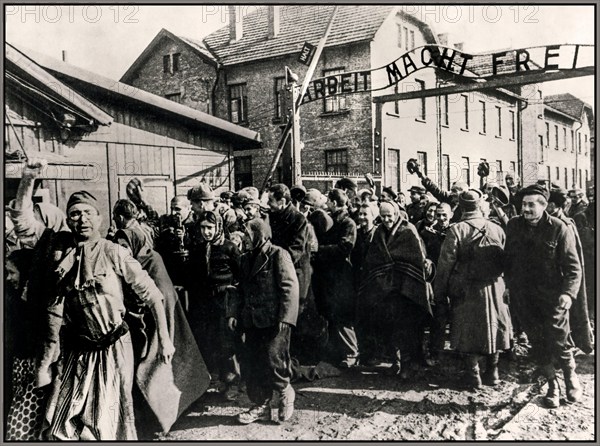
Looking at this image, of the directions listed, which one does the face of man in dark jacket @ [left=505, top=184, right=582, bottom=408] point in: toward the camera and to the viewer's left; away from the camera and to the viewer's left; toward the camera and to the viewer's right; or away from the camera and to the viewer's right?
toward the camera and to the viewer's left

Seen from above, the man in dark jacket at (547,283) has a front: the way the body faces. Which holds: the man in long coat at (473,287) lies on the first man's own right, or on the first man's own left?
on the first man's own right

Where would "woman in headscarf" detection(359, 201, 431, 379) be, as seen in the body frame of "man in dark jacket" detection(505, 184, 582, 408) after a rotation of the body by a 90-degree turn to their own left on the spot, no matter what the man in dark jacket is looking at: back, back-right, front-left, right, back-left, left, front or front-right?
back-right

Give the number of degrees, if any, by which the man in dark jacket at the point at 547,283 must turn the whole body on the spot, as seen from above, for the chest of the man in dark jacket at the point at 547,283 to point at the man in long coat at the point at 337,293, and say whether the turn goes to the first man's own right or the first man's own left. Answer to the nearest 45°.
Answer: approximately 45° to the first man's own right

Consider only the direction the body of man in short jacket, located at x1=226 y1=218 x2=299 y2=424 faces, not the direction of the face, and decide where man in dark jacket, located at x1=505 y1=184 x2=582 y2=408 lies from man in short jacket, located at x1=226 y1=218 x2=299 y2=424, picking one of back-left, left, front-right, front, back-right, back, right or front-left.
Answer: back-left

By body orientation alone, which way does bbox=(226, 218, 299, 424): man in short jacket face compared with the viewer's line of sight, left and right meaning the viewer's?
facing the viewer and to the left of the viewer

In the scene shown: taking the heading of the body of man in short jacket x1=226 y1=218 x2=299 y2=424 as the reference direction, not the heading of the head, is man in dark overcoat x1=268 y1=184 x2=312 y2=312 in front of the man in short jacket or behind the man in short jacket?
behind

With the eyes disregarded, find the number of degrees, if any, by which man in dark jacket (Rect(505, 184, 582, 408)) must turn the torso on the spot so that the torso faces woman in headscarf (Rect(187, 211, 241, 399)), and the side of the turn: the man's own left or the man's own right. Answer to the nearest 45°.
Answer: approximately 45° to the man's own right

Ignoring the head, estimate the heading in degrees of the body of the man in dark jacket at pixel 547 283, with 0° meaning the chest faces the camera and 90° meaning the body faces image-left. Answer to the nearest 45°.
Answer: approximately 45°

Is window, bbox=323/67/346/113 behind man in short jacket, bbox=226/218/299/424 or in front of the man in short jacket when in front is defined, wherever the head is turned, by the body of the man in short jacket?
behind

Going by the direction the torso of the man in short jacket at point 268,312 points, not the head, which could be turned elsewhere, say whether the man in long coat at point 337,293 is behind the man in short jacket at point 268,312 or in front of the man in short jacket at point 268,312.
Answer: behind

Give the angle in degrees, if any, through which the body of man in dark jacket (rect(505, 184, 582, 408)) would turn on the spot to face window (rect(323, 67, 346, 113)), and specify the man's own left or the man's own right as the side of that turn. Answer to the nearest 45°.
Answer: approximately 90° to the man's own right
